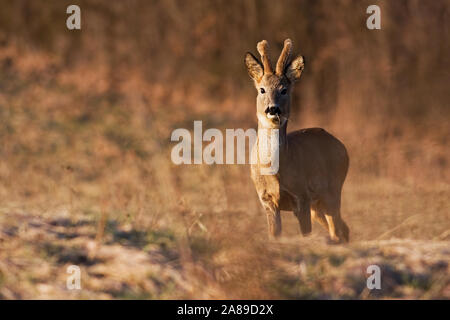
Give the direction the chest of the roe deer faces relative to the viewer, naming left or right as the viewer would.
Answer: facing the viewer and to the left of the viewer
